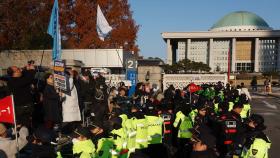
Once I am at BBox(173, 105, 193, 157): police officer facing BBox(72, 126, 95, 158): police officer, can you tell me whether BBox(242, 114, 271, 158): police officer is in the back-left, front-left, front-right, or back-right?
front-left

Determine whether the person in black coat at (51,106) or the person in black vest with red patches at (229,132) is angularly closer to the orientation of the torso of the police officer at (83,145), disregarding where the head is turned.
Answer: the person in black coat

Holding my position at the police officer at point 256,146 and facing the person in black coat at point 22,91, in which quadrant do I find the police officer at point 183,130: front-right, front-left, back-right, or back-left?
front-right

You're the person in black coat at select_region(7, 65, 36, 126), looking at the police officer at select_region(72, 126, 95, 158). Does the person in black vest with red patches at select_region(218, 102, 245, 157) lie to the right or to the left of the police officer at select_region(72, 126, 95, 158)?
left

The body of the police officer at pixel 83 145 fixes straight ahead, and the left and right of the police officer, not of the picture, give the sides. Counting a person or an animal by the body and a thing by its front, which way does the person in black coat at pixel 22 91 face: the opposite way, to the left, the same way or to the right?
the opposite way
